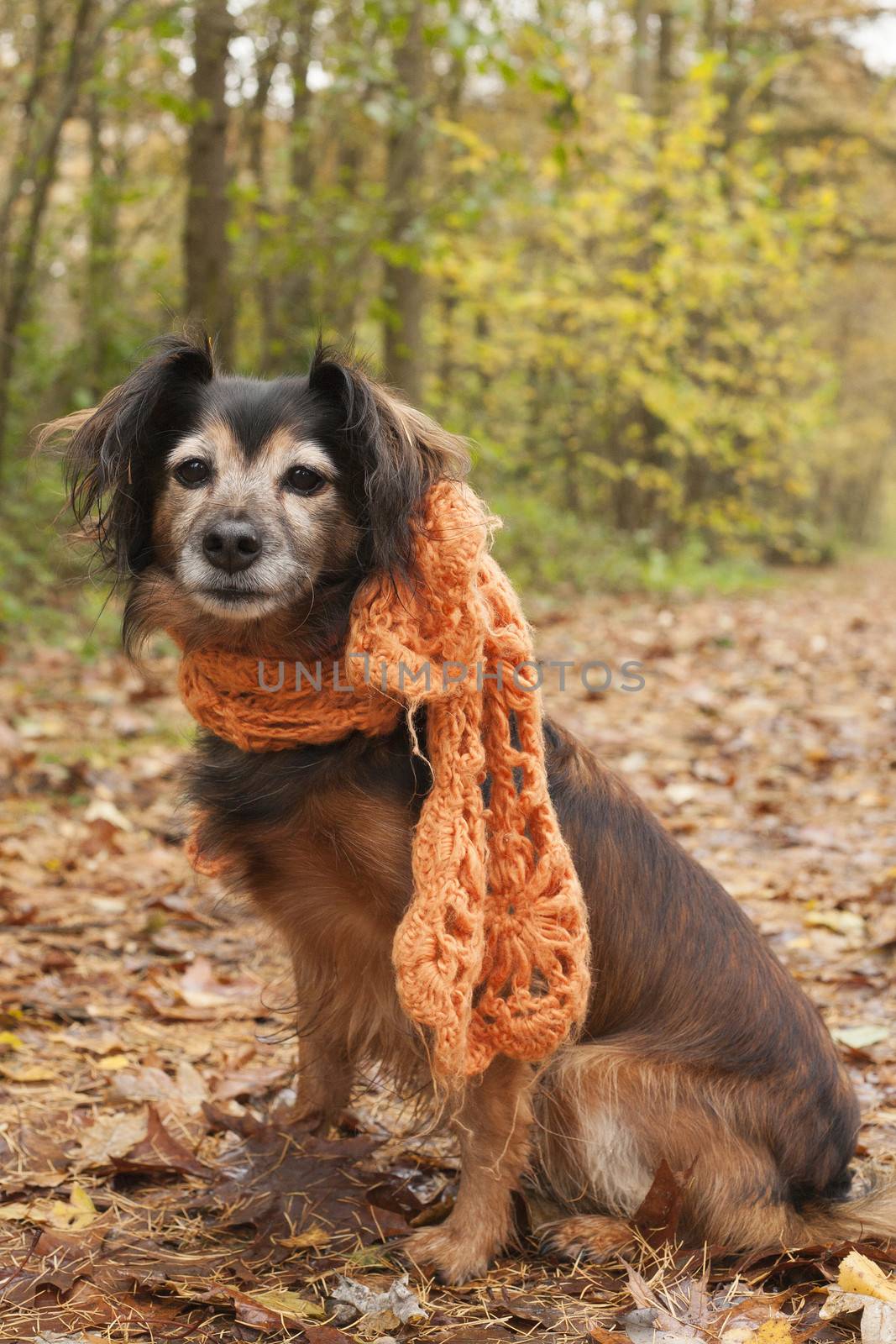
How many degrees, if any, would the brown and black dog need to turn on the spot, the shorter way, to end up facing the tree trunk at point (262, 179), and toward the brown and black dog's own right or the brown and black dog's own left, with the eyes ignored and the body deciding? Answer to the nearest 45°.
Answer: approximately 135° to the brown and black dog's own right

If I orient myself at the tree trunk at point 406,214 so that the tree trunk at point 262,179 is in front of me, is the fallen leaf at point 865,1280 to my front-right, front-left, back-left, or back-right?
back-left

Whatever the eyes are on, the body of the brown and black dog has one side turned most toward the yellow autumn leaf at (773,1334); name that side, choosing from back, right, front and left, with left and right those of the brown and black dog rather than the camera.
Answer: left

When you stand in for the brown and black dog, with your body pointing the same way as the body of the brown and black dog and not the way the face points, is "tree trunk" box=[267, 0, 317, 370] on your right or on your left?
on your right

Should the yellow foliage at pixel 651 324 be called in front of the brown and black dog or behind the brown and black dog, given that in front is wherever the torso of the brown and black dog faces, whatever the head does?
behind

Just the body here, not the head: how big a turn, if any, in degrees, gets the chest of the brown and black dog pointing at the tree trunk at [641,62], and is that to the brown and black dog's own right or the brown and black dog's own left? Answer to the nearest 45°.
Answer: approximately 135° to the brown and black dog's own right

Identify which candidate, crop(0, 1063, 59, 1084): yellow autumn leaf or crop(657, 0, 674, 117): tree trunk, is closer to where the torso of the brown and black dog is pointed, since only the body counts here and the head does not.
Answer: the yellow autumn leaf

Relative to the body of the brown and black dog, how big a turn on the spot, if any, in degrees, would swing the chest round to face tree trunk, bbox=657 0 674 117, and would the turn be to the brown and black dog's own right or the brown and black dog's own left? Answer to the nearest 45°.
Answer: approximately 135° to the brown and black dog's own right

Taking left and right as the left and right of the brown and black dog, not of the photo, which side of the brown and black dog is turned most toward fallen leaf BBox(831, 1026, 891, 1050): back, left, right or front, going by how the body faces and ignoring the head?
back

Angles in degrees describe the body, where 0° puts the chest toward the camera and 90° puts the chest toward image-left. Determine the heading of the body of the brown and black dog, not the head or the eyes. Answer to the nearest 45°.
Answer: approximately 45°

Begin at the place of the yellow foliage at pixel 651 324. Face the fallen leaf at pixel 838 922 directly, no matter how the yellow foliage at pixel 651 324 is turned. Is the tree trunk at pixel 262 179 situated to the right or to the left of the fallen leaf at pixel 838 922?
right

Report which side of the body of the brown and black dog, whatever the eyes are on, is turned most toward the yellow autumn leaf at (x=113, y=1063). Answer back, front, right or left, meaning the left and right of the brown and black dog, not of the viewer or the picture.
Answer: right
